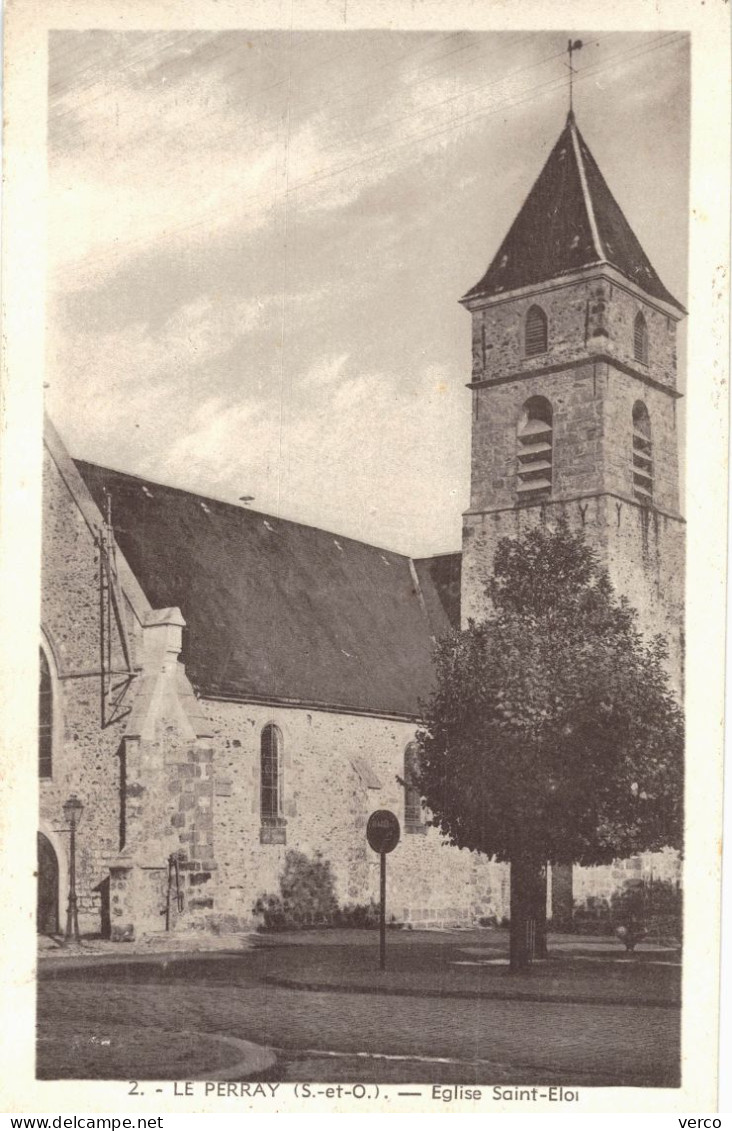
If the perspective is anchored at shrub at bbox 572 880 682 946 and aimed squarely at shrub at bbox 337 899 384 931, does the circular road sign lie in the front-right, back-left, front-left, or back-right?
front-left

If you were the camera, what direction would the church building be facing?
facing the viewer and to the left of the viewer
